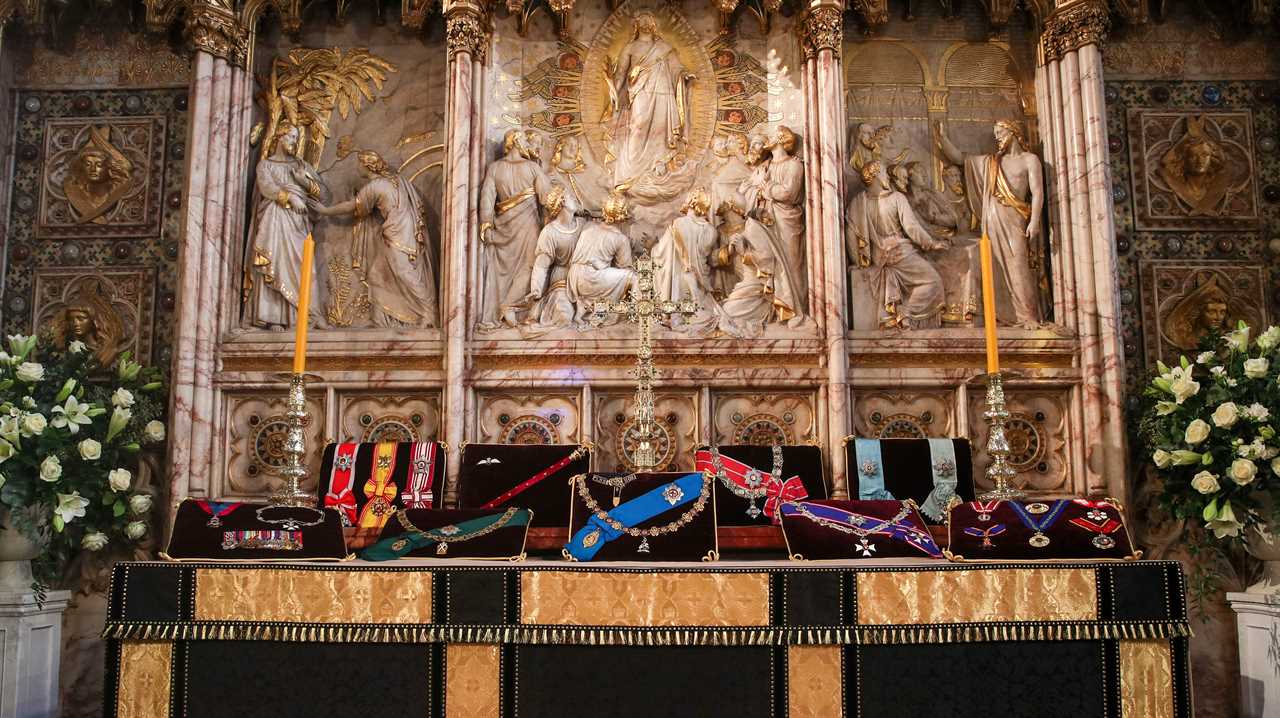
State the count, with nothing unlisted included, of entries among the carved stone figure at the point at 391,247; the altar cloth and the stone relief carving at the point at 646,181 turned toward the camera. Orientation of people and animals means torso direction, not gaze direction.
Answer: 2

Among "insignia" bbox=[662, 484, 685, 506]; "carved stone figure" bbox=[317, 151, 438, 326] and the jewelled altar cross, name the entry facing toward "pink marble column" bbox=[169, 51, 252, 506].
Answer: the carved stone figure

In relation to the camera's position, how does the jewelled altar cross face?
facing the viewer

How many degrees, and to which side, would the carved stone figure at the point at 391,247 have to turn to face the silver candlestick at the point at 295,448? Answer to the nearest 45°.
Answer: approximately 90° to its left

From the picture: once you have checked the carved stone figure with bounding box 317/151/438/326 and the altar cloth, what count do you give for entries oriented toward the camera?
1

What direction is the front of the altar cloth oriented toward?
toward the camera

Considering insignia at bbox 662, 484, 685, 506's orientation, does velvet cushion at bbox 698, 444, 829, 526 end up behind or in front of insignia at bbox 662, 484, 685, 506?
behind

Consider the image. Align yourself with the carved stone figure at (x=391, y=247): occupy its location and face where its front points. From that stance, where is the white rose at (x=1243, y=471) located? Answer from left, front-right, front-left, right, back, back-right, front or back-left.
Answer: back-left

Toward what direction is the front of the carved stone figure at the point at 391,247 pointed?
to the viewer's left

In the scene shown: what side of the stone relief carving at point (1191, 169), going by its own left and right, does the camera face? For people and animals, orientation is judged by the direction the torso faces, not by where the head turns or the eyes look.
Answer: front

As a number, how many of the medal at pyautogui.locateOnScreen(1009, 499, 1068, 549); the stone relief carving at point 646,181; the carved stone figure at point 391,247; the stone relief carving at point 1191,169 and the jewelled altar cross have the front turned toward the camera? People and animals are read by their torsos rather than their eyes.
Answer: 4

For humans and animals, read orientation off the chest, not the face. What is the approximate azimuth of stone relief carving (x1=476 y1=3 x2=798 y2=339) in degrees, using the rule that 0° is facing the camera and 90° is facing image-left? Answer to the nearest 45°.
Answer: approximately 0°

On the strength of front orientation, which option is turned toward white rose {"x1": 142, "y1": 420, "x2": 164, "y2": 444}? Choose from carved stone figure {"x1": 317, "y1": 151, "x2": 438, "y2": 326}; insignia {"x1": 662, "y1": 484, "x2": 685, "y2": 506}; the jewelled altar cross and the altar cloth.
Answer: the carved stone figure
